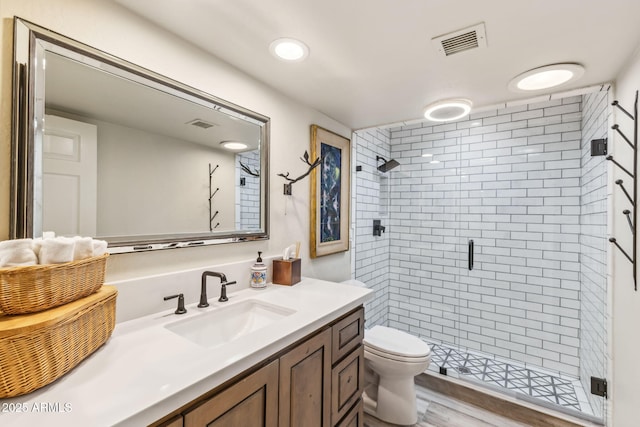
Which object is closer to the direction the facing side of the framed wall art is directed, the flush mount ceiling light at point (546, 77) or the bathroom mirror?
the flush mount ceiling light

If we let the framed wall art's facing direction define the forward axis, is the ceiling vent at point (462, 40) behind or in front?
in front

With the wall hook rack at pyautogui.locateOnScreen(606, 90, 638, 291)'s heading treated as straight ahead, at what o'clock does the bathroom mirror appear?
The bathroom mirror is roughly at 10 o'clock from the wall hook rack.

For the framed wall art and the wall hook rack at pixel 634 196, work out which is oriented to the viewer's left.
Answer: the wall hook rack

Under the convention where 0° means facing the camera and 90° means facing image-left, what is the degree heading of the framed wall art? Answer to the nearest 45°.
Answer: approximately 315°

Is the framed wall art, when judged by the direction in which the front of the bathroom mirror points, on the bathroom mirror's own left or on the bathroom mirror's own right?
on the bathroom mirror's own left

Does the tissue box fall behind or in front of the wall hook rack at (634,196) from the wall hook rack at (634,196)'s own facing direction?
in front

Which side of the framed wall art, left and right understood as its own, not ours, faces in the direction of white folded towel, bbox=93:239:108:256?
right

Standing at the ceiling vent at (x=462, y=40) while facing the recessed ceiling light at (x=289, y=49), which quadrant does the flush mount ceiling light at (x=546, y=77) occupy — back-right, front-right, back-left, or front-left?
back-right

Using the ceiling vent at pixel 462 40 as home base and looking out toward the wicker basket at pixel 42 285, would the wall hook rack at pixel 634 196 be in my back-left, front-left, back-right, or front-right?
back-left

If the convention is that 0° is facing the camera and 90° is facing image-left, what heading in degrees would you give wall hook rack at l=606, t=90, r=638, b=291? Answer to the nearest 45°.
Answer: approximately 90°
